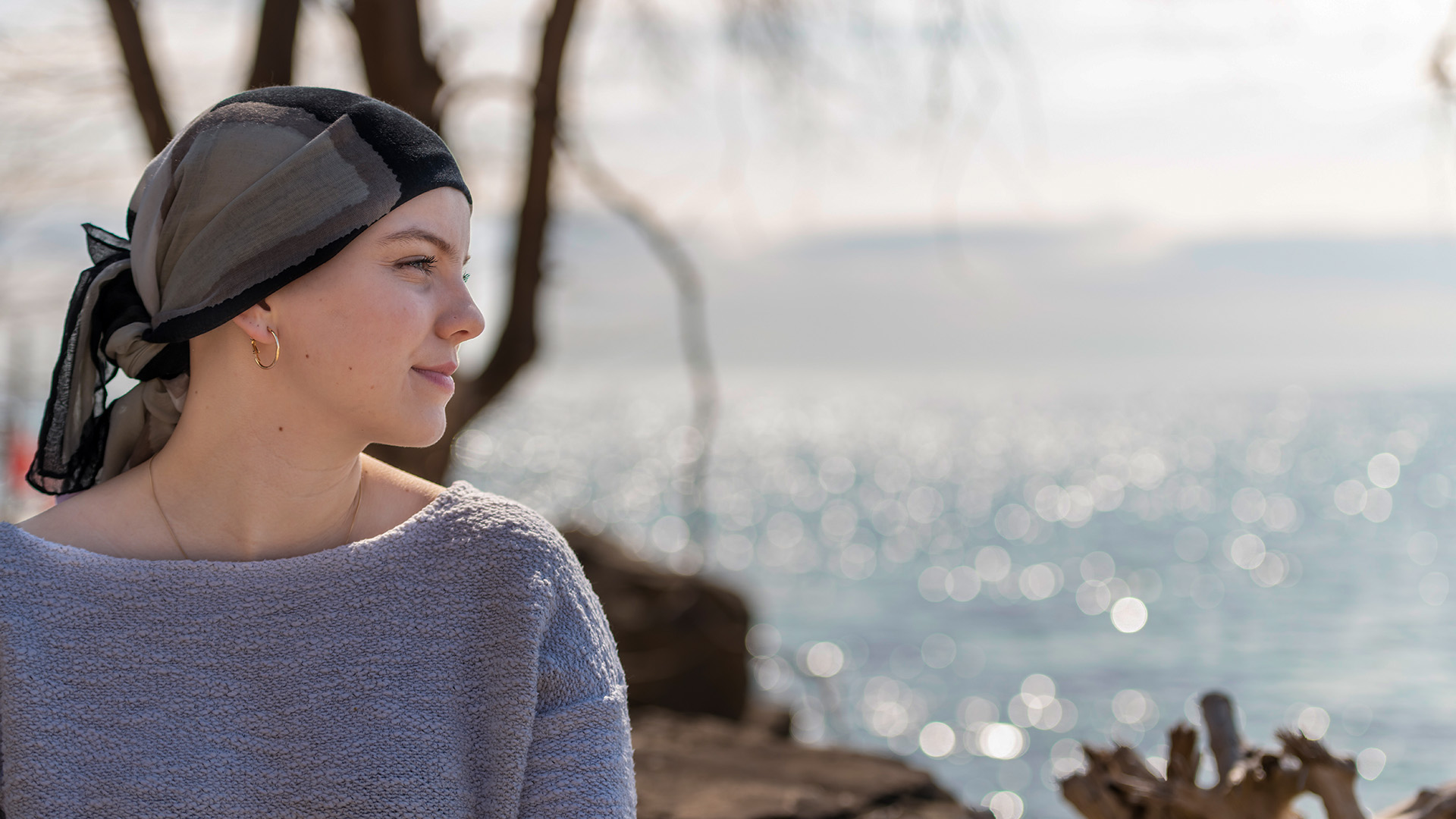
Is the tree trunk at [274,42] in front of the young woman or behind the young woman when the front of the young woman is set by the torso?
behind

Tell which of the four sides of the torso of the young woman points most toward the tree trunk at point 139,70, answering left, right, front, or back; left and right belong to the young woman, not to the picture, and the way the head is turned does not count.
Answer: back

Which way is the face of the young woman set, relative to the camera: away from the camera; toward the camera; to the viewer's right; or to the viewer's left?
to the viewer's right

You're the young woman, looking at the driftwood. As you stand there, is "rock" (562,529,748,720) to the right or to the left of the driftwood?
left

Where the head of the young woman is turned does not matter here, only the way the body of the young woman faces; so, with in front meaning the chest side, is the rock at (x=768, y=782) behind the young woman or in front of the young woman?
behind

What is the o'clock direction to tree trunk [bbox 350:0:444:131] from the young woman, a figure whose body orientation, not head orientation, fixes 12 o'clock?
The tree trunk is roughly at 6 o'clock from the young woman.

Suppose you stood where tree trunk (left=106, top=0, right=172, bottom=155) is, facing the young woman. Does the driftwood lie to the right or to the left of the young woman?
left

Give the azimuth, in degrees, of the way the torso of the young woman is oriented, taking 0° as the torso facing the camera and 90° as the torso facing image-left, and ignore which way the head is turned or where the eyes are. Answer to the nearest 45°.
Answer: approximately 0°
